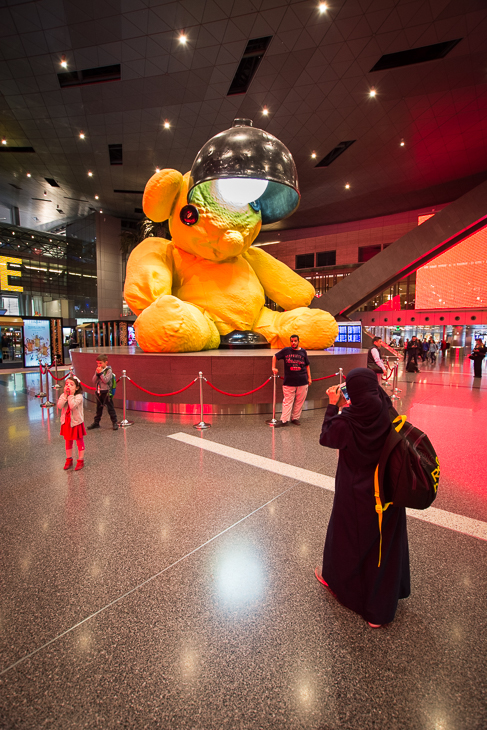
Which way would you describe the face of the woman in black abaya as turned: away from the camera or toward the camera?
away from the camera

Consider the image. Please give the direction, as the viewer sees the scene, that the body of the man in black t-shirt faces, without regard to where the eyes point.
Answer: toward the camera

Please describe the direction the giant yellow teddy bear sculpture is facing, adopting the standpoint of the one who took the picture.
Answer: facing the viewer and to the right of the viewer

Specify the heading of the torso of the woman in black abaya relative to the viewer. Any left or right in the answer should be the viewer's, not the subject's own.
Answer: facing away from the viewer and to the left of the viewer

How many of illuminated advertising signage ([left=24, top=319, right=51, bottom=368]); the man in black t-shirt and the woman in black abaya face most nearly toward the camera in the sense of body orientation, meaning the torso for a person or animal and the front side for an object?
2

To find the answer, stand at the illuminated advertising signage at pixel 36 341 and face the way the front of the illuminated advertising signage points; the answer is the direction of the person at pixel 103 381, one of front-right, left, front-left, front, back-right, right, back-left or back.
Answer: front

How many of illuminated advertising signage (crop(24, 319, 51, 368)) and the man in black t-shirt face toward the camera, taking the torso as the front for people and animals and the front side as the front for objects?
2

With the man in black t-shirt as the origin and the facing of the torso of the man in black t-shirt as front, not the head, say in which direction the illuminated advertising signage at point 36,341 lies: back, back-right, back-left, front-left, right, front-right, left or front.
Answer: back-right

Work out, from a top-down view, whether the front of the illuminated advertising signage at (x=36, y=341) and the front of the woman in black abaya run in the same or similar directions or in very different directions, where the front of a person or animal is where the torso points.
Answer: very different directions

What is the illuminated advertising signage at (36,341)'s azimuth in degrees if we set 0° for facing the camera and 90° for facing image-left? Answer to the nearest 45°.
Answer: approximately 0°

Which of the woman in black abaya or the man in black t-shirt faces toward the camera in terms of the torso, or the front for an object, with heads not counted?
the man in black t-shirt

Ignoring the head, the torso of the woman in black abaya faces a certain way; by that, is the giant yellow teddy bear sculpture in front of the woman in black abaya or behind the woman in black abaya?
in front

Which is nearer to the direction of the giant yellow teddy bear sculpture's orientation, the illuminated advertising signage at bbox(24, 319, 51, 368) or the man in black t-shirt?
the man in black t-shirt

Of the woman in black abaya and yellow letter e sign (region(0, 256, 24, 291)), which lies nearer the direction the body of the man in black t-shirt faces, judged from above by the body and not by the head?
the woman in black abaya

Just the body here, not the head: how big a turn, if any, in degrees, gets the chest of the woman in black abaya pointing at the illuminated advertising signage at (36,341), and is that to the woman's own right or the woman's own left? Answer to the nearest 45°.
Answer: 0° — they already face it
